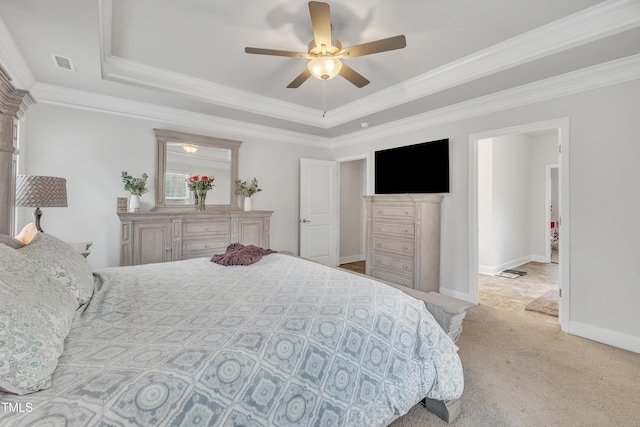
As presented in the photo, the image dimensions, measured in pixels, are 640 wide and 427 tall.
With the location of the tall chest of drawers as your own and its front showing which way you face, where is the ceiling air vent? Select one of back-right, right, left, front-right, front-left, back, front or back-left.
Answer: front

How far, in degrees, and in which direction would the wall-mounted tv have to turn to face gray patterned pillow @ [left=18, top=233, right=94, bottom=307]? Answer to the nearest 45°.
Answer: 0° — it already faces it

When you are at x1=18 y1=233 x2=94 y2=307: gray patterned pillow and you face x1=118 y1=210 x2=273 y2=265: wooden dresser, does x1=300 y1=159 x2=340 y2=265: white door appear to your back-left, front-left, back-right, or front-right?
front-right

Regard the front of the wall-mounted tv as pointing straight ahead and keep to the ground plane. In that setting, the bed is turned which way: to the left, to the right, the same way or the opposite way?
the opposite way

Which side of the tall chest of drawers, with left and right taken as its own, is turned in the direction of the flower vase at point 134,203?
front

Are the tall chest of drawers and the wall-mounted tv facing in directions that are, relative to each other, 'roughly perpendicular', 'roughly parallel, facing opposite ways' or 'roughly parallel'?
roughly parallel

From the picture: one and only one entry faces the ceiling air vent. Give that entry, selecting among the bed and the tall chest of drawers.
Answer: the tall chest of drawers

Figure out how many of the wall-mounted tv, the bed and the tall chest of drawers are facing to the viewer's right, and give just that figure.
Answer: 1

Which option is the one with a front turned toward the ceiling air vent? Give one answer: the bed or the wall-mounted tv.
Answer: the wall-mounted tv

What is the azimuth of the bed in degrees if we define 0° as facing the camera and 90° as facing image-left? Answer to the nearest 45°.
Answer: approximately 270°

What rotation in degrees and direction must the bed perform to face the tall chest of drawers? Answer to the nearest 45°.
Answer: approximately 45° to its left

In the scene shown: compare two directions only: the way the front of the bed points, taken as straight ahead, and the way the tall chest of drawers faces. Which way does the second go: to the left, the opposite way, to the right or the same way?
the opposite way

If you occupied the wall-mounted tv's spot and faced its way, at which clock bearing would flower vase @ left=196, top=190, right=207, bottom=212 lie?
The flower vase is roughly at 1 o'clock from the wall-mounted tv.

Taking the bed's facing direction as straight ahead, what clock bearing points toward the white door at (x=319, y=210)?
The white door is roughly at 10 o'clock from the bed.

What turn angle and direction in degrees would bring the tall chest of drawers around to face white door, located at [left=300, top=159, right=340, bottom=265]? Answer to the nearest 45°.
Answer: approximately 90° to its right

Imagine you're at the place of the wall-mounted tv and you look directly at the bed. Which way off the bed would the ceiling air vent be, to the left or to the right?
right

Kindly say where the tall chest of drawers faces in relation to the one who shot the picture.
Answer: facing the viewer and to the left of the viewer
